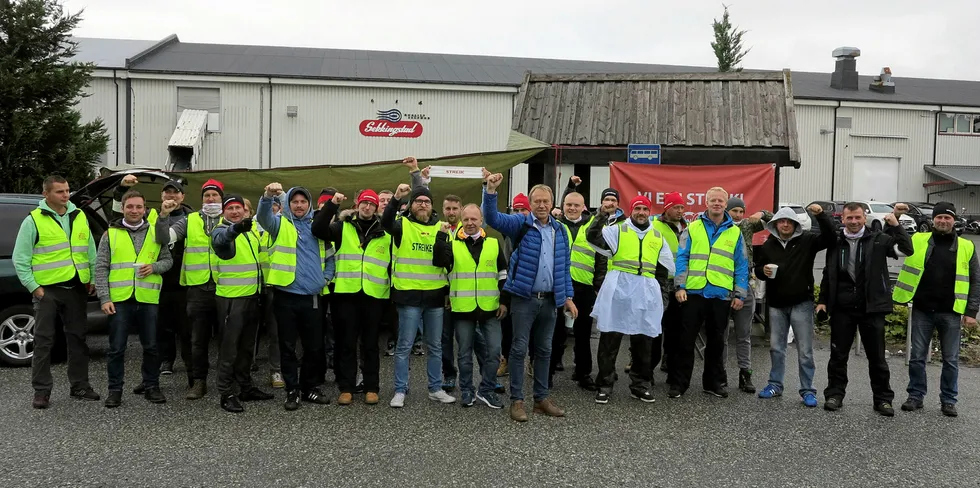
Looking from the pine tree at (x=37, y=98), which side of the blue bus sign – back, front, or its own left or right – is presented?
right

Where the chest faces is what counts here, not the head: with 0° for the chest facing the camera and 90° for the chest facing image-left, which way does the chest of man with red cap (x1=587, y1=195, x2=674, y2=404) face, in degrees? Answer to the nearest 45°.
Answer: approximately 0°

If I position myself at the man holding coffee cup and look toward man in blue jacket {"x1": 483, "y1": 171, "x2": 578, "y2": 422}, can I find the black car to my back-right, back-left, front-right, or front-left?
front-right

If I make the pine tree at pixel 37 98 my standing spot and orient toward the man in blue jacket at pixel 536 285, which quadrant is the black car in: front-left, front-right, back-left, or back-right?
front-right

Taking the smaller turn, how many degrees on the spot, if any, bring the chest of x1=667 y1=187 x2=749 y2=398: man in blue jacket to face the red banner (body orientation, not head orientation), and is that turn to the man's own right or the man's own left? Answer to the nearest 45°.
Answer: approximately 180°

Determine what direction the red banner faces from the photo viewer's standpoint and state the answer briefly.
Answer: facing the viewer

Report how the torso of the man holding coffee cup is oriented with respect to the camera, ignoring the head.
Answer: toward the camera

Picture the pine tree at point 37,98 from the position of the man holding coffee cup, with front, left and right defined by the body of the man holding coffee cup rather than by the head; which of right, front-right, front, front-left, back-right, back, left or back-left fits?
right

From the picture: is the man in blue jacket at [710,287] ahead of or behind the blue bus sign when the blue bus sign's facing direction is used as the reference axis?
ahead

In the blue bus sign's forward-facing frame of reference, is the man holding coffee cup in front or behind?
in front

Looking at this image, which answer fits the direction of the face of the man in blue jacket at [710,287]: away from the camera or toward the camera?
toward the camera

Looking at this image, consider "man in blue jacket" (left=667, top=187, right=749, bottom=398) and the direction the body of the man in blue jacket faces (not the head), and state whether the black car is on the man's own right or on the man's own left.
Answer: on the man's own right

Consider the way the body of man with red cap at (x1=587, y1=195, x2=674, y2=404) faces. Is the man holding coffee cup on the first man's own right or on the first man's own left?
on the first man's own left
